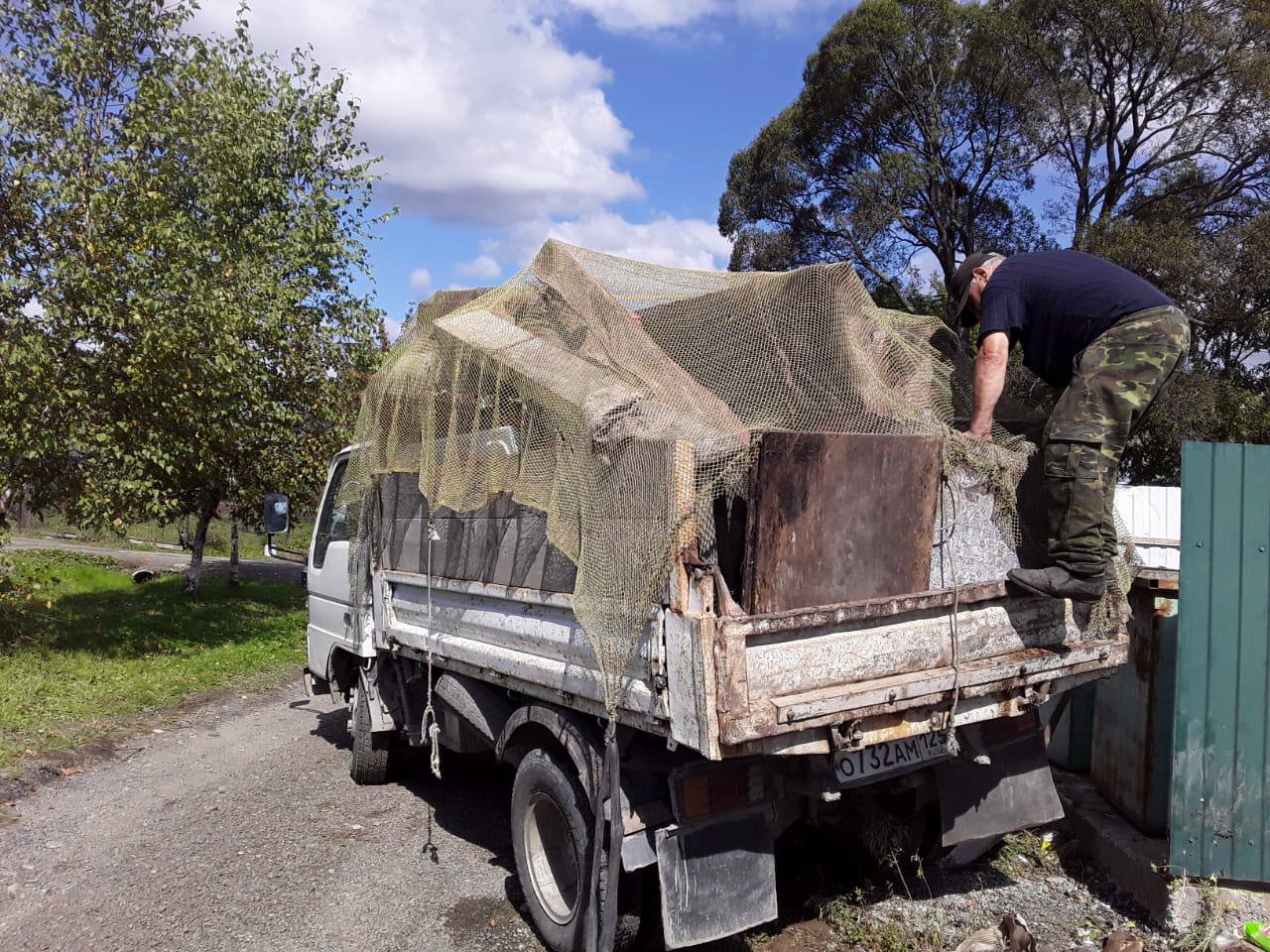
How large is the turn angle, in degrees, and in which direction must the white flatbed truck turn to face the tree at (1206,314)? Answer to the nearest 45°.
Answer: approximately 90° to its right

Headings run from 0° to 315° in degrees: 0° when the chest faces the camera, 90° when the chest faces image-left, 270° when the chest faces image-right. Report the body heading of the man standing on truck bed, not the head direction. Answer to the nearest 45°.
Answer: approximately 90°

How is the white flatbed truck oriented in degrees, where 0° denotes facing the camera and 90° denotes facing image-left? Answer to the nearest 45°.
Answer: approximately 135°

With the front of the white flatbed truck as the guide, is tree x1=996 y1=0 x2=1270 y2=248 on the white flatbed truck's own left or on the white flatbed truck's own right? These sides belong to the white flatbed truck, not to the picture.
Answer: on the white flatbed truck's own right

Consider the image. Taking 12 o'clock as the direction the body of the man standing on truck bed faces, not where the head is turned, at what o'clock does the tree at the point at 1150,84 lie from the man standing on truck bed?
The tree is roughly at 3 o'clock from the man standing on truck bed.

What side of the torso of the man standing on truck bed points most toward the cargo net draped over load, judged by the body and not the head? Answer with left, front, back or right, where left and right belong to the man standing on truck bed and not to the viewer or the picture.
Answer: front

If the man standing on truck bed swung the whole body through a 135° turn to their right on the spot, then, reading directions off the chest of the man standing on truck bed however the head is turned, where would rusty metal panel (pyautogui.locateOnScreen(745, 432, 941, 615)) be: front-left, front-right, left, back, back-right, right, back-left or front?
back

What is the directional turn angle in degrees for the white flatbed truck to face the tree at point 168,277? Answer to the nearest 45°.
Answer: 0° — it already faces it

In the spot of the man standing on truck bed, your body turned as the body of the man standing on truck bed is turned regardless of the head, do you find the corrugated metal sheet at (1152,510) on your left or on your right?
on your right

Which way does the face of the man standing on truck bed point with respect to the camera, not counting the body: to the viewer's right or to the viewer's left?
to the viewer's left

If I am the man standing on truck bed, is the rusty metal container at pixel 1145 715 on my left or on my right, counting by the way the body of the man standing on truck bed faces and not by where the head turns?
on my right
